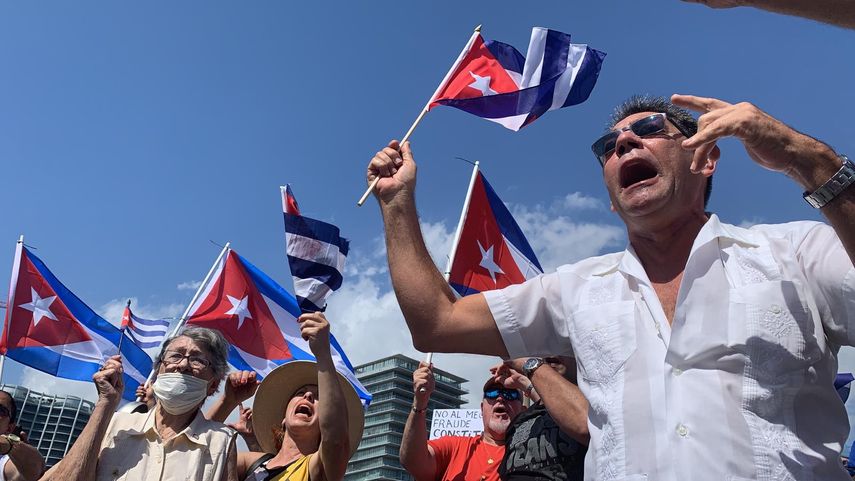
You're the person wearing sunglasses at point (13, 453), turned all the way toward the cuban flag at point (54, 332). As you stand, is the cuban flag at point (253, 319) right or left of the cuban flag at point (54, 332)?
right

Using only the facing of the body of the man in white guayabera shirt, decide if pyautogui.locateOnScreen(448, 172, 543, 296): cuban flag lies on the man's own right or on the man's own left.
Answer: on the man's own right

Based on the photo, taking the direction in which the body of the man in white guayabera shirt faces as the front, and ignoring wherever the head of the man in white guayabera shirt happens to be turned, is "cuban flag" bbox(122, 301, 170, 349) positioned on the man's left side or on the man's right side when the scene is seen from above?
on the man's right side

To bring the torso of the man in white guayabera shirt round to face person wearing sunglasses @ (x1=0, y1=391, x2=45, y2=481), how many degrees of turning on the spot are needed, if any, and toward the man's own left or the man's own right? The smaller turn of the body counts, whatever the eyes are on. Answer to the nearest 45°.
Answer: approximately 90° to the man's own right

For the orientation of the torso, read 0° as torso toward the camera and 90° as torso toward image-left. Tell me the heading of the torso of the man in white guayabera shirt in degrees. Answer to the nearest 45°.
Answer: approximately 45°

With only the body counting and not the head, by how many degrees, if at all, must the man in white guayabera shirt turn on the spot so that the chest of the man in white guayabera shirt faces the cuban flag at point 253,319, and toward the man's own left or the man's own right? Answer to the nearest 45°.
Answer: approximately 90° to the man's own right

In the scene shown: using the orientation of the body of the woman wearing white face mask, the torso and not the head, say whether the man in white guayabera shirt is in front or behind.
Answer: in front

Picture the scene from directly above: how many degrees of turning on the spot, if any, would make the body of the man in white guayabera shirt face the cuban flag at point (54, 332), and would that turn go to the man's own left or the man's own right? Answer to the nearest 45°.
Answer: approximately 90° to the man's own right

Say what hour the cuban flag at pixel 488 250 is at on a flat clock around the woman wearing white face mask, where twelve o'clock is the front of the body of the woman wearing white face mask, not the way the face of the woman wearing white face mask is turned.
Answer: The cuban flag is roughly at 8 o'clock from the woman wearing white face mask.

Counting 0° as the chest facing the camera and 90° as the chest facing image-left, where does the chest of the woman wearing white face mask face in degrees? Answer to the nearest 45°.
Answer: approximately 0°
